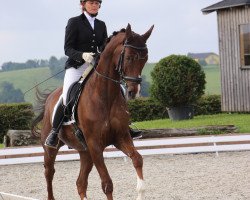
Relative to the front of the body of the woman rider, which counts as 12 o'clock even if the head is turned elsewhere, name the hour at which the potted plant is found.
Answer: The potted plant is roughly at 8 o'clock from the woman rider.

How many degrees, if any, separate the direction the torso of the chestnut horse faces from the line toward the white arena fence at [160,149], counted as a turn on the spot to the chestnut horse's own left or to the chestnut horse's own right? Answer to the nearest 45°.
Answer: approximately 135° to the chestnut horse's own left

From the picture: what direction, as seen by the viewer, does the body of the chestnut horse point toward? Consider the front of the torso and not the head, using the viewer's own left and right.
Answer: facing the viewer and to the right of the viewer

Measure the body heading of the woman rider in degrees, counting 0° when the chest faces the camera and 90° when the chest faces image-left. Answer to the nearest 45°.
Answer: approximately 315°

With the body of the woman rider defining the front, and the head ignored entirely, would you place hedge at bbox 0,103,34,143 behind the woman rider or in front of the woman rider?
behind

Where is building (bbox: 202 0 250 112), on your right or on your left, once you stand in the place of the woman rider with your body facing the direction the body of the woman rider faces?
on your left
